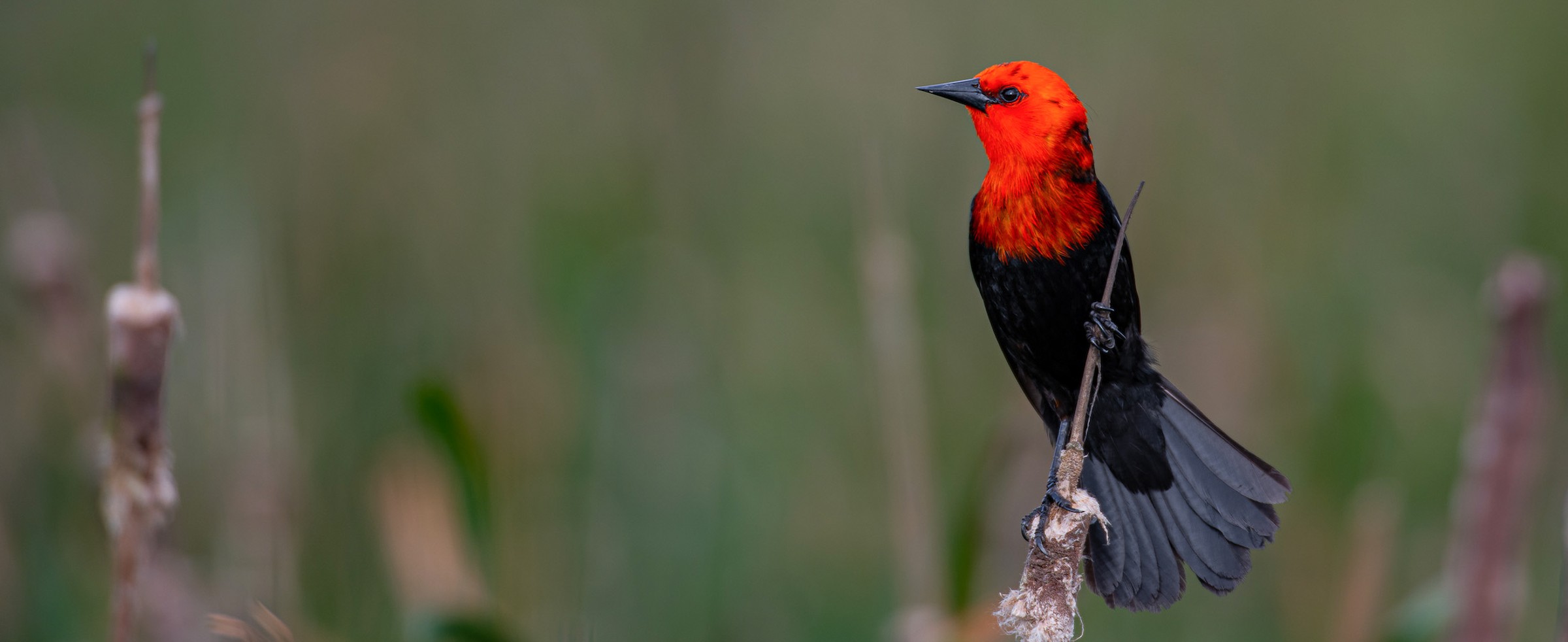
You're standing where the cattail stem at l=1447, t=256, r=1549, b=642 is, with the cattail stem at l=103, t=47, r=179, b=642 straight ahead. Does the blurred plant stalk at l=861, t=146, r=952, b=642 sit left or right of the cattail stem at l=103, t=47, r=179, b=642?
right

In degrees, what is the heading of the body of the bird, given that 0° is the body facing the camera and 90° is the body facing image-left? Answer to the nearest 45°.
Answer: approximately 45°

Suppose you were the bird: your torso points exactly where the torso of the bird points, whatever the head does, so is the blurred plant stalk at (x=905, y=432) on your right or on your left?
on your right

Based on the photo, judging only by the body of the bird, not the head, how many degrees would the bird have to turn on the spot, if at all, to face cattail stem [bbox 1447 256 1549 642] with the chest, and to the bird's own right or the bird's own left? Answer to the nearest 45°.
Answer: approximately 180°
